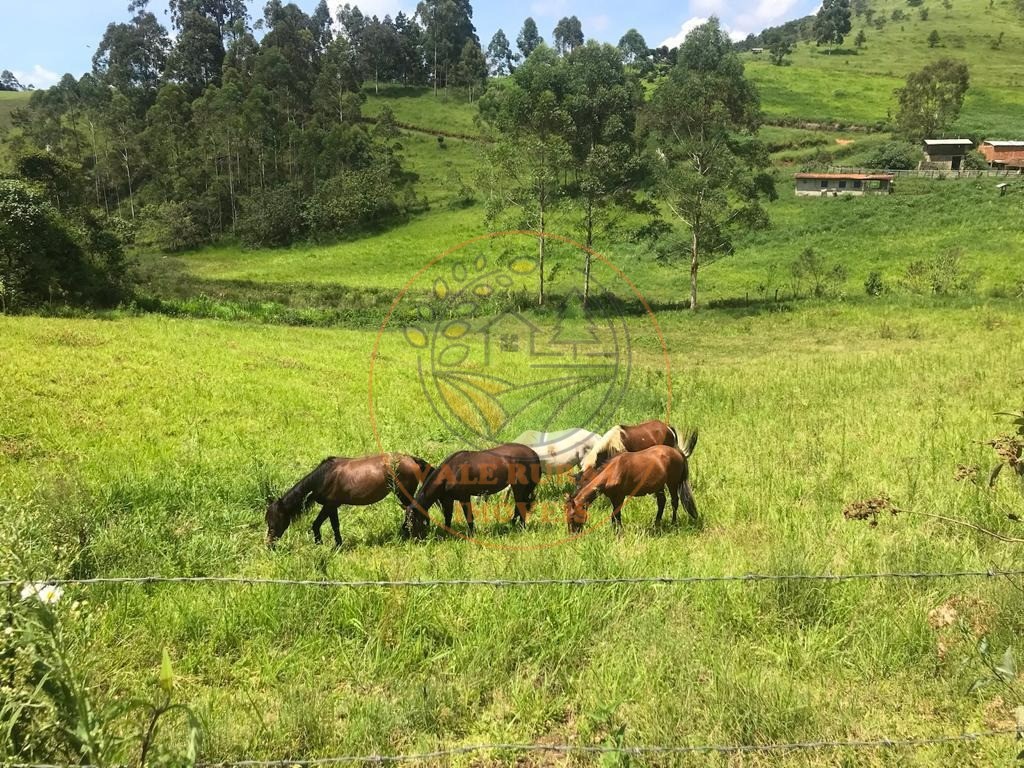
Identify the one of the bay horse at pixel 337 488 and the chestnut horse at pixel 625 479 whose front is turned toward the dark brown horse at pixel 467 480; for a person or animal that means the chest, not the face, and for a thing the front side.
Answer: the chestnut horse at pixel 625 479

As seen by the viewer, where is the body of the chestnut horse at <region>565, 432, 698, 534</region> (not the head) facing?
to the viewer's left

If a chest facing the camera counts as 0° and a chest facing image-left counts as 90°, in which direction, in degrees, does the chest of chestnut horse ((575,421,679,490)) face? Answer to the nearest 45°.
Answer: approximately 90°

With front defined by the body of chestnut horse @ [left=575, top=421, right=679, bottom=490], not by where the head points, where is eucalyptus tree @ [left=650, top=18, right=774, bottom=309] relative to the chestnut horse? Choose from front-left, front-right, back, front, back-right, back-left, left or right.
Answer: right

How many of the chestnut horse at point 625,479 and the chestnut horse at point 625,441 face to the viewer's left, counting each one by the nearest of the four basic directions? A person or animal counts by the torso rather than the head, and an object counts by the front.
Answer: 2

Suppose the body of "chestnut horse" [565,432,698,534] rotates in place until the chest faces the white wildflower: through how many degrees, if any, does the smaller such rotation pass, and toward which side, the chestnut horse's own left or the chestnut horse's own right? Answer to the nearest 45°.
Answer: approximately 45° to the chestnut horse's own left

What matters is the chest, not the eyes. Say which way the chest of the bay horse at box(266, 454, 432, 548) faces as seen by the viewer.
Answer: to the viewer's left

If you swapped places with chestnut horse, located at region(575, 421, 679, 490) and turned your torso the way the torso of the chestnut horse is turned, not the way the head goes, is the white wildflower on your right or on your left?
on your left

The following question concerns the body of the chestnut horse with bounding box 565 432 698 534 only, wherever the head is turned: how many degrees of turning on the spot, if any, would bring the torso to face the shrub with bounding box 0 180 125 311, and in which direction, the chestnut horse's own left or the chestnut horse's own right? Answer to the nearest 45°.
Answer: approximately 45° to the chestnut horse's own right

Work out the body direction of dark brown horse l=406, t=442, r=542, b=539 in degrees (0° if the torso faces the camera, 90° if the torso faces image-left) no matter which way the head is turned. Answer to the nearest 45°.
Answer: approximately 90°
